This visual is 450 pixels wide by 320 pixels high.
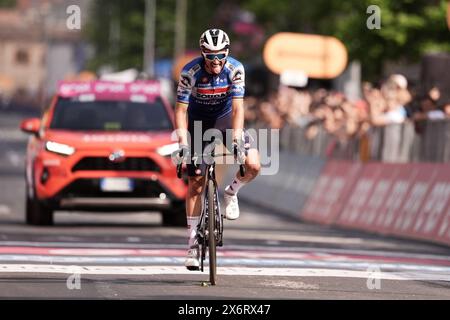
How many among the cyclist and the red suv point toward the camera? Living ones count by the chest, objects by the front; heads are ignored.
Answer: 2

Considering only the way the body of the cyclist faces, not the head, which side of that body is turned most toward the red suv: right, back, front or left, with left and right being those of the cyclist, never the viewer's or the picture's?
back

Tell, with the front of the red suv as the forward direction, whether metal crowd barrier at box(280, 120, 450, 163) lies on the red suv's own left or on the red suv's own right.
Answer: on the red suv's own left

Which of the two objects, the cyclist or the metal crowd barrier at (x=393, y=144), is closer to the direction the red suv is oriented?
the cyclist

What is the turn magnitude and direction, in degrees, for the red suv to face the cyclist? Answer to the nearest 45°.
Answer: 0° — it already faces them
